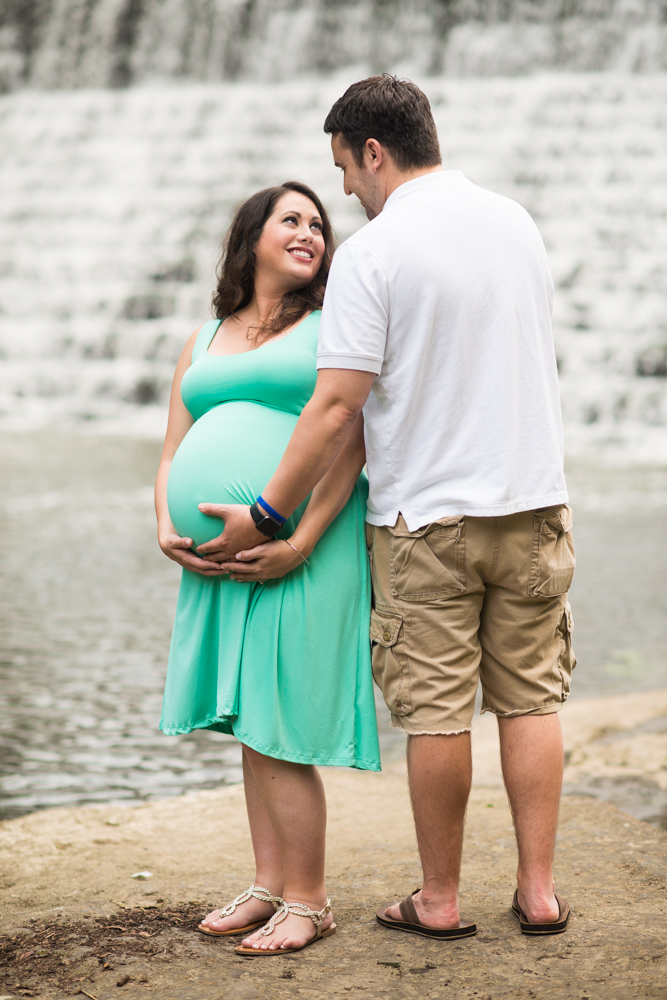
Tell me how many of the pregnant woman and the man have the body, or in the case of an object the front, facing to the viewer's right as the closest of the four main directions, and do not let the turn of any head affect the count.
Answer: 0

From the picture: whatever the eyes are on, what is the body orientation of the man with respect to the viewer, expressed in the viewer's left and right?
facing away from the viewer and to the left of the viewer

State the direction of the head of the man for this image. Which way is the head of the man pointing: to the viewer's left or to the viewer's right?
to the viewer's left

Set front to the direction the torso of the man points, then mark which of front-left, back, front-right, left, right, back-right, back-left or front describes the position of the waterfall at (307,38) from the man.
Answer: front-right
